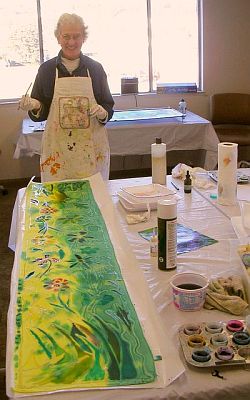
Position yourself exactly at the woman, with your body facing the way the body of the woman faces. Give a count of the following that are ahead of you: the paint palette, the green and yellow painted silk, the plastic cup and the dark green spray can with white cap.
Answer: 4

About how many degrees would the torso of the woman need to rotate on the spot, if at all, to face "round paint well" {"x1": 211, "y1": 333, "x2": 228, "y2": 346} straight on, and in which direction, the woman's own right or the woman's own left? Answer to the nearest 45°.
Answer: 0° — they already face it

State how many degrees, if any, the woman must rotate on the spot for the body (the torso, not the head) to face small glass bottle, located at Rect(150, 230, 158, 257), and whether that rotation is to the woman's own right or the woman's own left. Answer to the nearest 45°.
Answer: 0° — they already face it

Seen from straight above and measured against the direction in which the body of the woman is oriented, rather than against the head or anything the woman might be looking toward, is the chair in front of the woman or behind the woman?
behind

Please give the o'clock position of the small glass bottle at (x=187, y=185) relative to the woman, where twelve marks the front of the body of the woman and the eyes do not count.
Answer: The small glass bottle is roughly at 11 o'clock from the woman.

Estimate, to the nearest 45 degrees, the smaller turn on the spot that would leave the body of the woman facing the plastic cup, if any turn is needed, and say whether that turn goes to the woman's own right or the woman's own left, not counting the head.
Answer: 0° — they already face it

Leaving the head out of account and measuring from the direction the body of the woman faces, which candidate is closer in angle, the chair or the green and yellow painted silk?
the green and yellow painted silk

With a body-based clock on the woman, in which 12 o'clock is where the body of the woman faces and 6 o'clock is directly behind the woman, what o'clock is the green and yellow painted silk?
The green and yellow painted silk is roughly at 12 o'clock from the woman.

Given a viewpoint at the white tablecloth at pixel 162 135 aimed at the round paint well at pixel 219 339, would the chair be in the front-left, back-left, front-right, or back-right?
back-left

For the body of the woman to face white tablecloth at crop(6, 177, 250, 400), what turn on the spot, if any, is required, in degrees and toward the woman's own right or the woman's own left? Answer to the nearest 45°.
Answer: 0° — they already face it

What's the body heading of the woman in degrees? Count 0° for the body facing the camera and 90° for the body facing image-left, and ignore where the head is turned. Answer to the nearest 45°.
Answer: approximately 0°

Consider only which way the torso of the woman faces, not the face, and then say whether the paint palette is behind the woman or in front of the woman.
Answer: in front
